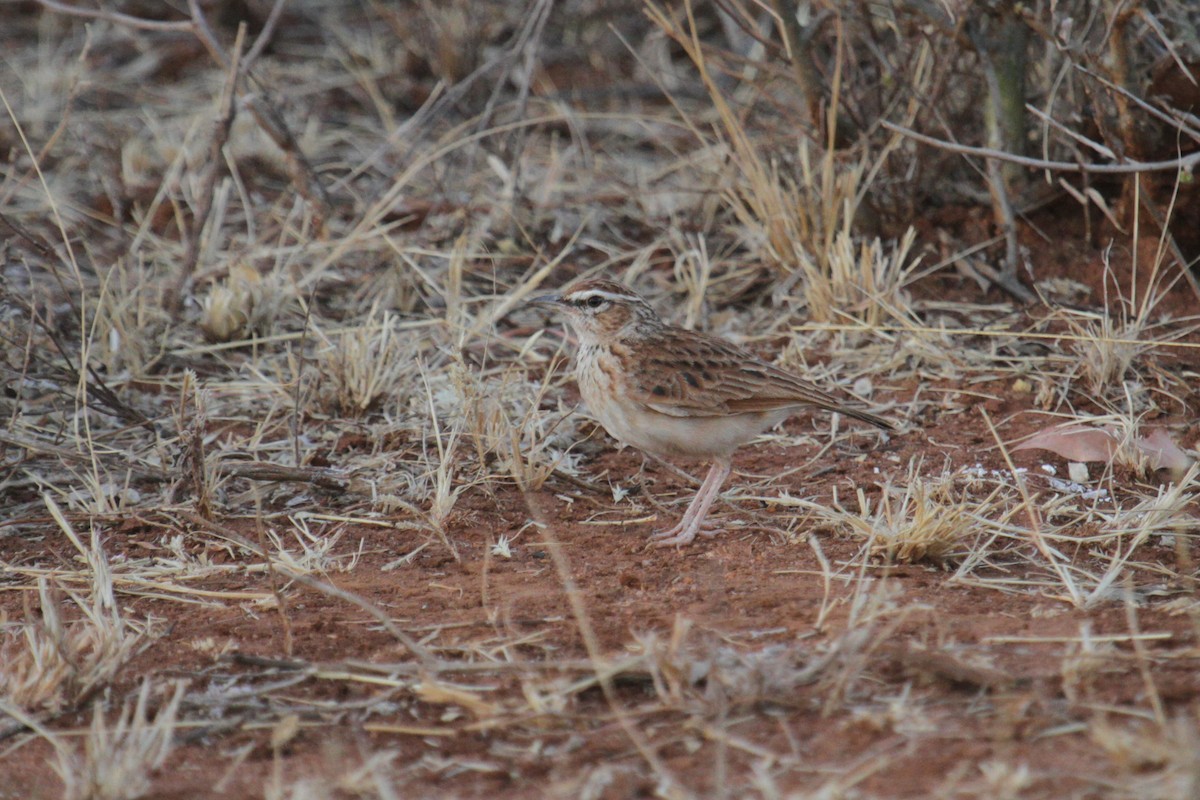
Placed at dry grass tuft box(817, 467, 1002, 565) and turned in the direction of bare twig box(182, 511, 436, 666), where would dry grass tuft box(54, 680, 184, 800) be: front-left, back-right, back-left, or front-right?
front-left

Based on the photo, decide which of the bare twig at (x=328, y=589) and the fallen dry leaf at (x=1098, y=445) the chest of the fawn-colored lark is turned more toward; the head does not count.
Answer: the bare twig

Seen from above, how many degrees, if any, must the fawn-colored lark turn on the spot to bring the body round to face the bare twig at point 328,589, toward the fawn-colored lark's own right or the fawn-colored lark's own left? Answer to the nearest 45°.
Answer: approximately 45° to the fawn-colored lark's own left

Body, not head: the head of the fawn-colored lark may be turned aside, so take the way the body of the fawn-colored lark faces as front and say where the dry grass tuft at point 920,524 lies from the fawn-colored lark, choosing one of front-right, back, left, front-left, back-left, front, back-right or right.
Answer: back-left

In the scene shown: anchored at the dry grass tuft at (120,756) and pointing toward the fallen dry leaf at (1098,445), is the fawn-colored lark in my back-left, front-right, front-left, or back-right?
front-left

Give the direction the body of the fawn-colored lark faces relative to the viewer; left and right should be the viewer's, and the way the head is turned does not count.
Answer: facing to the left of the viewer

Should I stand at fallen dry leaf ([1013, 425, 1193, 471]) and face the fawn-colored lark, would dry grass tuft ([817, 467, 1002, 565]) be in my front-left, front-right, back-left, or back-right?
front-left

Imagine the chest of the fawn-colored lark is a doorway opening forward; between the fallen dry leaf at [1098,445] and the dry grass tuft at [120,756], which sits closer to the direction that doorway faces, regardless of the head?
the dry grass tuft

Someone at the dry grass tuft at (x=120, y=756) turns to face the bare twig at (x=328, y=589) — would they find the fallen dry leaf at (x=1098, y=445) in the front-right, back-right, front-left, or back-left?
front-right

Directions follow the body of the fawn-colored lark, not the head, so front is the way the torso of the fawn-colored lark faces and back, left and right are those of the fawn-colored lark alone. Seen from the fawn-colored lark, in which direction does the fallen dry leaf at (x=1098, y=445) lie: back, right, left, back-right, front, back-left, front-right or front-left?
back
